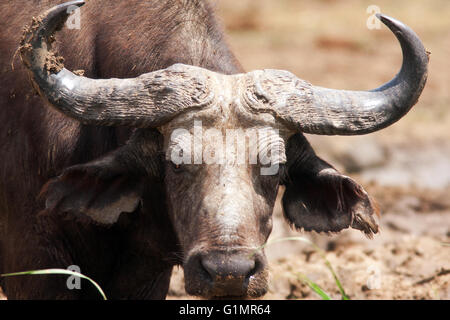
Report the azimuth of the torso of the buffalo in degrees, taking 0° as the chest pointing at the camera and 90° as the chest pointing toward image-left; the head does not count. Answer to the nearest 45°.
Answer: approximately 315°
